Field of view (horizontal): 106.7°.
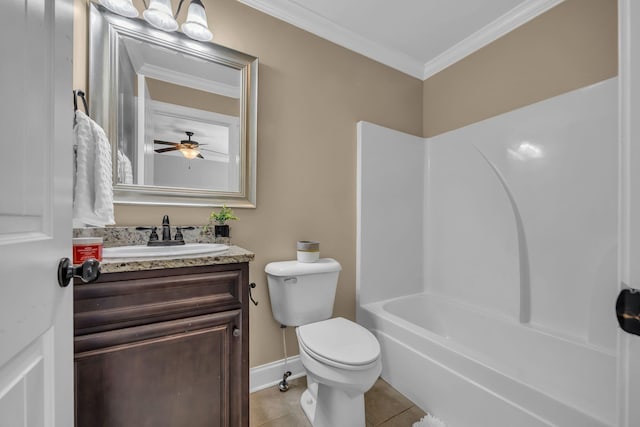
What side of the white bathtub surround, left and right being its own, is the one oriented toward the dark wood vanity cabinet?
front

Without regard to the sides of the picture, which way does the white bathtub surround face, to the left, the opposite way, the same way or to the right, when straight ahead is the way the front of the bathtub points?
the same way

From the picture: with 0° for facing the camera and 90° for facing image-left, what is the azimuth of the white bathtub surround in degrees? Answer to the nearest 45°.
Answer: approximately 45°

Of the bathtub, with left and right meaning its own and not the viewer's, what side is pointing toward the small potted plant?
front

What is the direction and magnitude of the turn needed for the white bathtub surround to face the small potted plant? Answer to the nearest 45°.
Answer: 0° — it already faces it

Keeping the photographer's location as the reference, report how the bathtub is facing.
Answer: facing the viewer and to the left of the viewer

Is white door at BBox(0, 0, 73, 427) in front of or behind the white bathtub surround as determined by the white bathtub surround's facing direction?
in front

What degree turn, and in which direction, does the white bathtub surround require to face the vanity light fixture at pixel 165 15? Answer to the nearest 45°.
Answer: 0° — it already faces it
